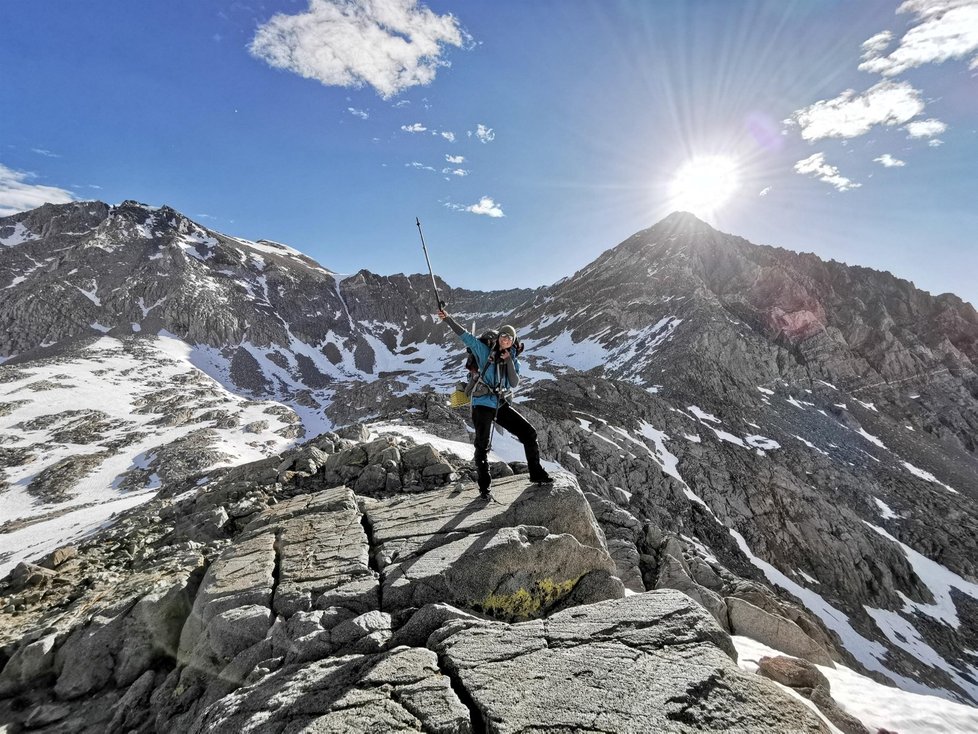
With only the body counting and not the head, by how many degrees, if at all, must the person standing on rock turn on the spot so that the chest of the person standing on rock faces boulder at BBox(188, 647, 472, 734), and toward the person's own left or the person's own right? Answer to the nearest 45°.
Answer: approximately 45° to the person's own right

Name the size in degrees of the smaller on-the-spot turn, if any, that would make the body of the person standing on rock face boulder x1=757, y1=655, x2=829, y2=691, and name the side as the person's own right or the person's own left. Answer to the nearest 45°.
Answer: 0° — they already face it

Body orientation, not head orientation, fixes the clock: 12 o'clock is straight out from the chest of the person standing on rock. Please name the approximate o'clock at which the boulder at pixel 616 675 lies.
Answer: The boulder is roughly at 1 o'clock from the person standing on rock.

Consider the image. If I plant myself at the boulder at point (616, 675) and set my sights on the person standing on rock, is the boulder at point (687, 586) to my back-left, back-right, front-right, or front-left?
front-right

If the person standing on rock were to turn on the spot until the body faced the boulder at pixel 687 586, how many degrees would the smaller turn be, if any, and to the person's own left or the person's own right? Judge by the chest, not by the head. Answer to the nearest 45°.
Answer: approximately 90° to the person's own left

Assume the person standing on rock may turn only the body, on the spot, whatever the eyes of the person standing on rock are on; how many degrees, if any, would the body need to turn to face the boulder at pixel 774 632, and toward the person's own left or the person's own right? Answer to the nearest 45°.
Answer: approximately 45° to the person's own left

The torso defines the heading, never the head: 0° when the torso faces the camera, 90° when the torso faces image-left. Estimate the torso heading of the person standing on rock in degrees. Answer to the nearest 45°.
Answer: approximately 315°

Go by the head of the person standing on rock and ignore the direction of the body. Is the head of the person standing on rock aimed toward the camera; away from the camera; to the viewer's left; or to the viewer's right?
toward the camera
